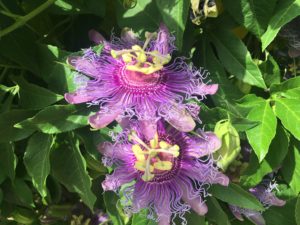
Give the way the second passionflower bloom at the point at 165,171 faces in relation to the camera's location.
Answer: facing the viewer
